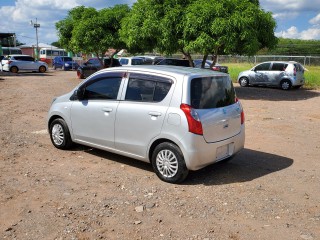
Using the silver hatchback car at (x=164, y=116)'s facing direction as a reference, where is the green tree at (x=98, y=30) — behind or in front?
in front

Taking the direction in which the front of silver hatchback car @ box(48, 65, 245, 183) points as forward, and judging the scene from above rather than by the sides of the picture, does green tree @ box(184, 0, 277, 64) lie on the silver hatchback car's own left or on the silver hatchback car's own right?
on the silver hatchback car's own right

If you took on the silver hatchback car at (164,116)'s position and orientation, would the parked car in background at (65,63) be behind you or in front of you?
in front

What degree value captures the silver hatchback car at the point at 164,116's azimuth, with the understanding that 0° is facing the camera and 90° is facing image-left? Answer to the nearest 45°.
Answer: approximately 135°

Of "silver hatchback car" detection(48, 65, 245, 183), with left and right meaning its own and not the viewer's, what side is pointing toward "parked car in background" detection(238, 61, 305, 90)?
right

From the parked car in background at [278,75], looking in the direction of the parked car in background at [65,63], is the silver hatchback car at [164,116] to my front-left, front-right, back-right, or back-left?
back-left

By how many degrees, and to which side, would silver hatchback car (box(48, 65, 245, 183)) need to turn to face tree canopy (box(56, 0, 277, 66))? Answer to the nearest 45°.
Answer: approximately 45° to its right
